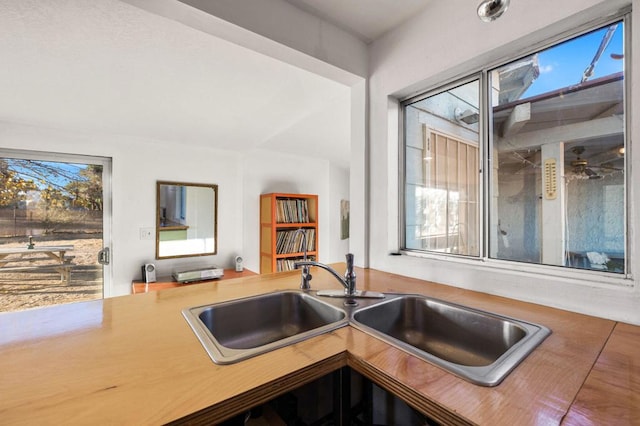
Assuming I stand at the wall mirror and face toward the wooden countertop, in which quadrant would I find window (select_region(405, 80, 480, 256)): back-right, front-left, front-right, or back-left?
front-left

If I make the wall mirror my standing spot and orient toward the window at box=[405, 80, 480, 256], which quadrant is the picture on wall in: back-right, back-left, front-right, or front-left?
front-left

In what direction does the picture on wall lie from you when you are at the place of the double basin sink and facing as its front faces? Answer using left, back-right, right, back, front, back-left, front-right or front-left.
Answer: back

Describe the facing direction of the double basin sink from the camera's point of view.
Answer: facing the viewer

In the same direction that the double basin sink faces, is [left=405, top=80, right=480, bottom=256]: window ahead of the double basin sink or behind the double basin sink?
behind

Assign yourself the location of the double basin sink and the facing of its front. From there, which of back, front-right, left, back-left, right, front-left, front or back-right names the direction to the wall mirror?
back-right

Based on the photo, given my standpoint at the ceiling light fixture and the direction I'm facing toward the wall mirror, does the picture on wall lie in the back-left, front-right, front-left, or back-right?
front-right

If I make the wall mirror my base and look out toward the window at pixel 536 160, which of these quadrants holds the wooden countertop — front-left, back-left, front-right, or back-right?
front-right

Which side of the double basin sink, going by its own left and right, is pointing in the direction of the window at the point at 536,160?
left

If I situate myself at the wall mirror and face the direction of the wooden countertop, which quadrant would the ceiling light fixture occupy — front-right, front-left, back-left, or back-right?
front-left
